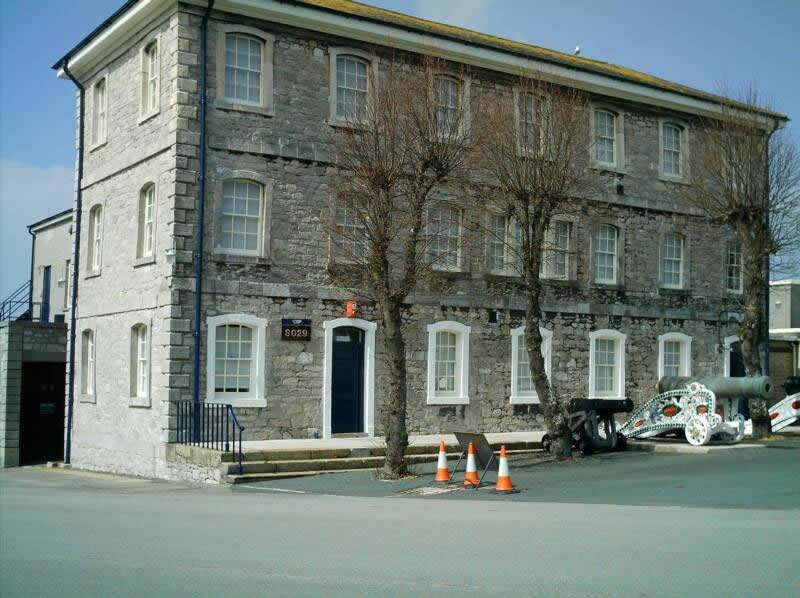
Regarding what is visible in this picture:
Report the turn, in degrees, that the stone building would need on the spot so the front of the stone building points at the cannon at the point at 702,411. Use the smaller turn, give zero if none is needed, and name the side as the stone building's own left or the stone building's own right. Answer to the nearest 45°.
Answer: approximately 45° to the stone building's own left

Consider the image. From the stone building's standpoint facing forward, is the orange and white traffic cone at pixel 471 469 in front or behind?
in front

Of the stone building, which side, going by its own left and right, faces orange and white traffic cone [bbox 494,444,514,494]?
front

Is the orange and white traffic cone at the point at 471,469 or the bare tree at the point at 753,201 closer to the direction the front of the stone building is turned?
the orange and white traffic cone

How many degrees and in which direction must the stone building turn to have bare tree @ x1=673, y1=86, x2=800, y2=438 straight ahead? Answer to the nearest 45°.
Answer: approximately 45° to its left
